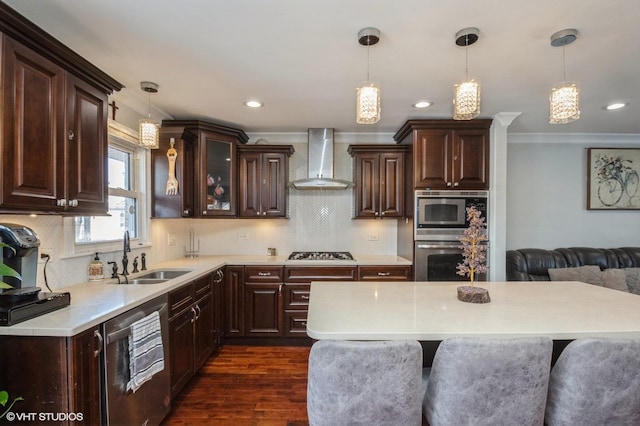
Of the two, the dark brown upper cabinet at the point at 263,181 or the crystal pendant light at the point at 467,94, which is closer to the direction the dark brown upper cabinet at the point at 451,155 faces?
the crystal pendant light

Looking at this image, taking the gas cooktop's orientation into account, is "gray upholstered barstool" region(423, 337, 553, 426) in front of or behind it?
in front

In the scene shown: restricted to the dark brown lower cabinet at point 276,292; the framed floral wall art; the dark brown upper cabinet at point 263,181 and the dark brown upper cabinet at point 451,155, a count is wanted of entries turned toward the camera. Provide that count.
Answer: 4

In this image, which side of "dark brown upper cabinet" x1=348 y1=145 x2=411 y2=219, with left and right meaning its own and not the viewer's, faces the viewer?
front

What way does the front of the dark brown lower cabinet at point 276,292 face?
toward the camera

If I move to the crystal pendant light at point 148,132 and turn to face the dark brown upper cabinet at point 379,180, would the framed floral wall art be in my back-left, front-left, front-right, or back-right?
front-right

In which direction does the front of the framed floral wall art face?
toward the camera

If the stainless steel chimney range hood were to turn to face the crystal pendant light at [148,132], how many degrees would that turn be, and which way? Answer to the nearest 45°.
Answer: approximately 45° to its right

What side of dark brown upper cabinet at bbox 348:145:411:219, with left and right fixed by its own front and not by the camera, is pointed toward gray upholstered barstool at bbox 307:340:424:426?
front

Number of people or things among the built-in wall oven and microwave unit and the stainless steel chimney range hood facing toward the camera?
2

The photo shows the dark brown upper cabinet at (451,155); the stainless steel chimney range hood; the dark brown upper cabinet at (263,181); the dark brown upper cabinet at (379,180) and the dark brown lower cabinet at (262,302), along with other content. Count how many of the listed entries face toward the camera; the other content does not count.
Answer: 5

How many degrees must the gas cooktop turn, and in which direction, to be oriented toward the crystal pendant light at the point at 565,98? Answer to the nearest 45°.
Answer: approximately 45° to its left

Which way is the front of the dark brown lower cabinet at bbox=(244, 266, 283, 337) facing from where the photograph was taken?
facing the viewer
